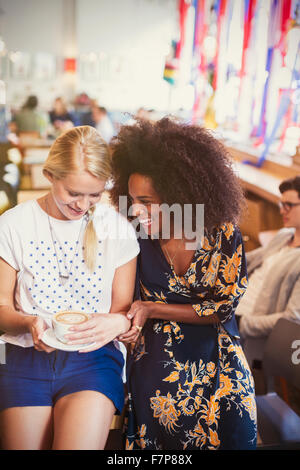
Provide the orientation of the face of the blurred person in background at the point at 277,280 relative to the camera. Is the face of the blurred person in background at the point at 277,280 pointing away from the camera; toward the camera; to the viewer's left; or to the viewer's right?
to the viewer's left

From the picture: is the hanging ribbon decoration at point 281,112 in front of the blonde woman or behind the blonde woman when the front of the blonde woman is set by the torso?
behind

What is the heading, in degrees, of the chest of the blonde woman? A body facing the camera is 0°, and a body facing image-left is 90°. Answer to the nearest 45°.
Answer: approximately 0°

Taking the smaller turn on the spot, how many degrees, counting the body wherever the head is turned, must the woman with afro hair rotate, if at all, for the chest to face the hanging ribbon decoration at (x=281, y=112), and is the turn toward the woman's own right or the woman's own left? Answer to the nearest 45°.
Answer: approximately 135° to the woman's own right

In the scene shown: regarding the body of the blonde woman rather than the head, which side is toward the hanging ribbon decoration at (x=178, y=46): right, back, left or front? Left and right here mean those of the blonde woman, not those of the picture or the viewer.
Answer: back

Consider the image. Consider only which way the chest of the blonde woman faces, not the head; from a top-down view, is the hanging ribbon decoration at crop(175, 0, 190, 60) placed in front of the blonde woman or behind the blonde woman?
behind

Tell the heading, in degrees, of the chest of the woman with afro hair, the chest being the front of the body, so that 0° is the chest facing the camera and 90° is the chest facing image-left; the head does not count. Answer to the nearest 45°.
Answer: approximately 45°
